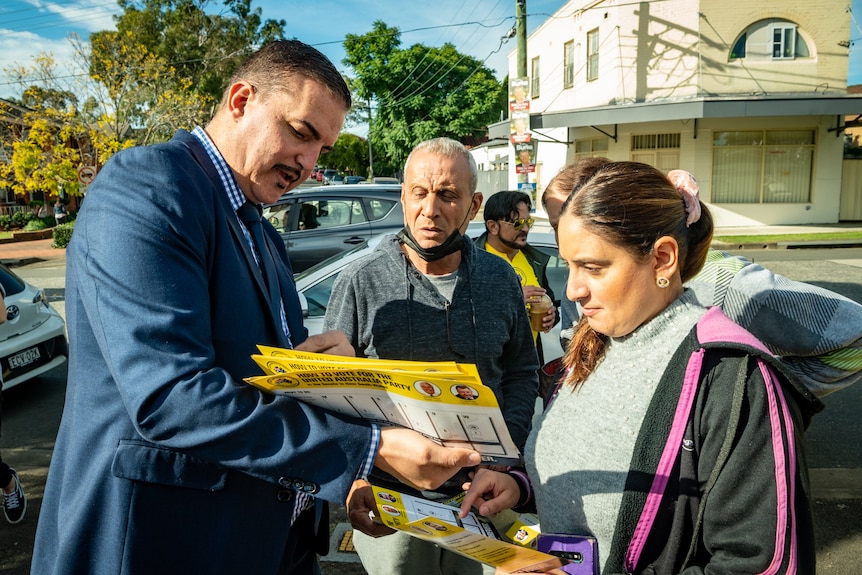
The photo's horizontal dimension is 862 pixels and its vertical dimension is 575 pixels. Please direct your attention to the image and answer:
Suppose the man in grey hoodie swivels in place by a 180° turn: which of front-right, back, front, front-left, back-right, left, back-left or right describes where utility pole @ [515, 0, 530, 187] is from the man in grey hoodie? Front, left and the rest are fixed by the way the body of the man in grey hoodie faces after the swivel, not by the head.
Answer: front

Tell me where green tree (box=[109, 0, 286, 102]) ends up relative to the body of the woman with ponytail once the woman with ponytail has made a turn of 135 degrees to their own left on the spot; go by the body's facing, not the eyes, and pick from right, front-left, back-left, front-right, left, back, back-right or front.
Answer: back-left

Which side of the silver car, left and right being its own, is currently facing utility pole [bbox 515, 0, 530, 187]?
right

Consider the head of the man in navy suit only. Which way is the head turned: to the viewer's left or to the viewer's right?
to the viewer's right

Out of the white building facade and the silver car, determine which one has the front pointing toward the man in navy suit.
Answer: the white building facade

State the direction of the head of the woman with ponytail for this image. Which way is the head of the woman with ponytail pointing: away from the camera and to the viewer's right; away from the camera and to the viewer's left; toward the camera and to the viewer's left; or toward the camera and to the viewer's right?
toward the camera and to the viewer's left

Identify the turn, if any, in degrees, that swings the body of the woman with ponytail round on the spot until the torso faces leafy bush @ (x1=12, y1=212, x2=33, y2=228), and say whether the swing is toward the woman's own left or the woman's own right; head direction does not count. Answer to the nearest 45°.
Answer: approximately 90° to the woman's own right

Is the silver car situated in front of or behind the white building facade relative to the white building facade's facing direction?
in front

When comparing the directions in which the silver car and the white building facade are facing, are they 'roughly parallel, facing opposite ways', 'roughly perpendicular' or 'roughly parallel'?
roughly perpendicular

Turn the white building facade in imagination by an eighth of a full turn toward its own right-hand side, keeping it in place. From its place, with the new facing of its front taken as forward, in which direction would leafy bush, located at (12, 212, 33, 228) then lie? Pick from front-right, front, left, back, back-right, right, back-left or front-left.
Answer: front-right

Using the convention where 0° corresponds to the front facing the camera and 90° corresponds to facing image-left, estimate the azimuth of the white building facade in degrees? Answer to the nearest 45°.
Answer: approximately 0°

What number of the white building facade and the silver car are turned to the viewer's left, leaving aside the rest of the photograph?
1

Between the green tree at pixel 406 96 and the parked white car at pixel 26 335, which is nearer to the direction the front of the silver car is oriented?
the parked white car

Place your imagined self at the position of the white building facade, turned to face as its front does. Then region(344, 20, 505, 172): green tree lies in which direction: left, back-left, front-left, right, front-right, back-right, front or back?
back-right

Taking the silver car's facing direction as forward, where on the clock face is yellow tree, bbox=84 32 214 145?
The yellow tree is roughly at 2 o'clock from the silver car.

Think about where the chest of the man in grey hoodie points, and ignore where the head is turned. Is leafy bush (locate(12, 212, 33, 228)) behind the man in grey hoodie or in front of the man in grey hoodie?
behind

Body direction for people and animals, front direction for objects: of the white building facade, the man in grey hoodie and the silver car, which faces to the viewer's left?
the silver car

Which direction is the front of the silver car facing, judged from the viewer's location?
facing to the left of the viewer
